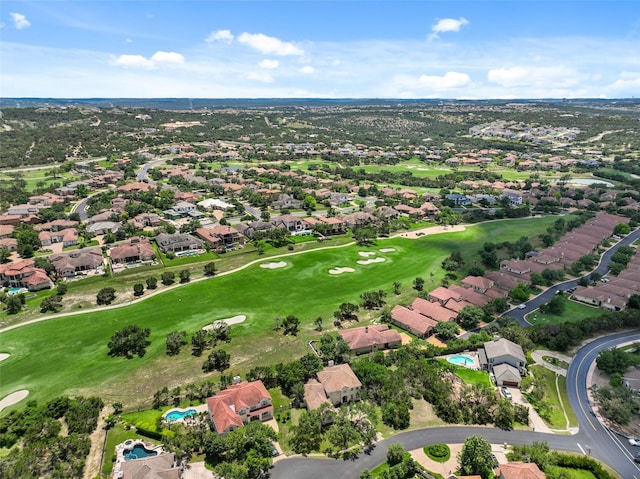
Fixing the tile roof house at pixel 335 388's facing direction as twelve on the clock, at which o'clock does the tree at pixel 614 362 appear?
The tree is roughly at 10 o'clock from the tile roof house.

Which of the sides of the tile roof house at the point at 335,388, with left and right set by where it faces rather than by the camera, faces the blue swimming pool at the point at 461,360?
left

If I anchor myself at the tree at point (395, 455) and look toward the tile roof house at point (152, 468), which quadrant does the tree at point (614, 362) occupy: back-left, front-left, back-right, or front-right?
back-right

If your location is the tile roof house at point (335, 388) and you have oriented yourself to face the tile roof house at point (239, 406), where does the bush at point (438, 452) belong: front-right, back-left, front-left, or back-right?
back-left

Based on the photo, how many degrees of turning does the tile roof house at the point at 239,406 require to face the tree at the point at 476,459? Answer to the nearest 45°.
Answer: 0° — it already faces it

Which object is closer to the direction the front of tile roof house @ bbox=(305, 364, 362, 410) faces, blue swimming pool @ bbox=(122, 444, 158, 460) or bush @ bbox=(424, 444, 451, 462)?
the bush

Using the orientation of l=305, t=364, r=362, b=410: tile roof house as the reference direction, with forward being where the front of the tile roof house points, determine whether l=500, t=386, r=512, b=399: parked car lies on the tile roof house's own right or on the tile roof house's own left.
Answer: on the tile roof house's own left

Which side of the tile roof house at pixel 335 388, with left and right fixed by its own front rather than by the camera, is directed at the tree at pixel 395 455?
front

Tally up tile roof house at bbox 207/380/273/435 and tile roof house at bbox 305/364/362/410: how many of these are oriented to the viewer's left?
0

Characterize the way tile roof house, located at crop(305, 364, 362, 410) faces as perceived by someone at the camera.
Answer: facing the viewer and to the right of the viewer

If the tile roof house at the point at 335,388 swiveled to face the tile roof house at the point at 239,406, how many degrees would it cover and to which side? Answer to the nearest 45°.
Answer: approximately 135° to its right
